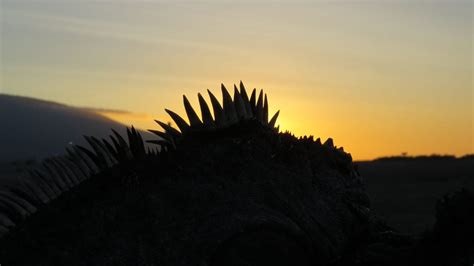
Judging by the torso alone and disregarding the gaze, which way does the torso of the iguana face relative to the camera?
to the viewer's right
